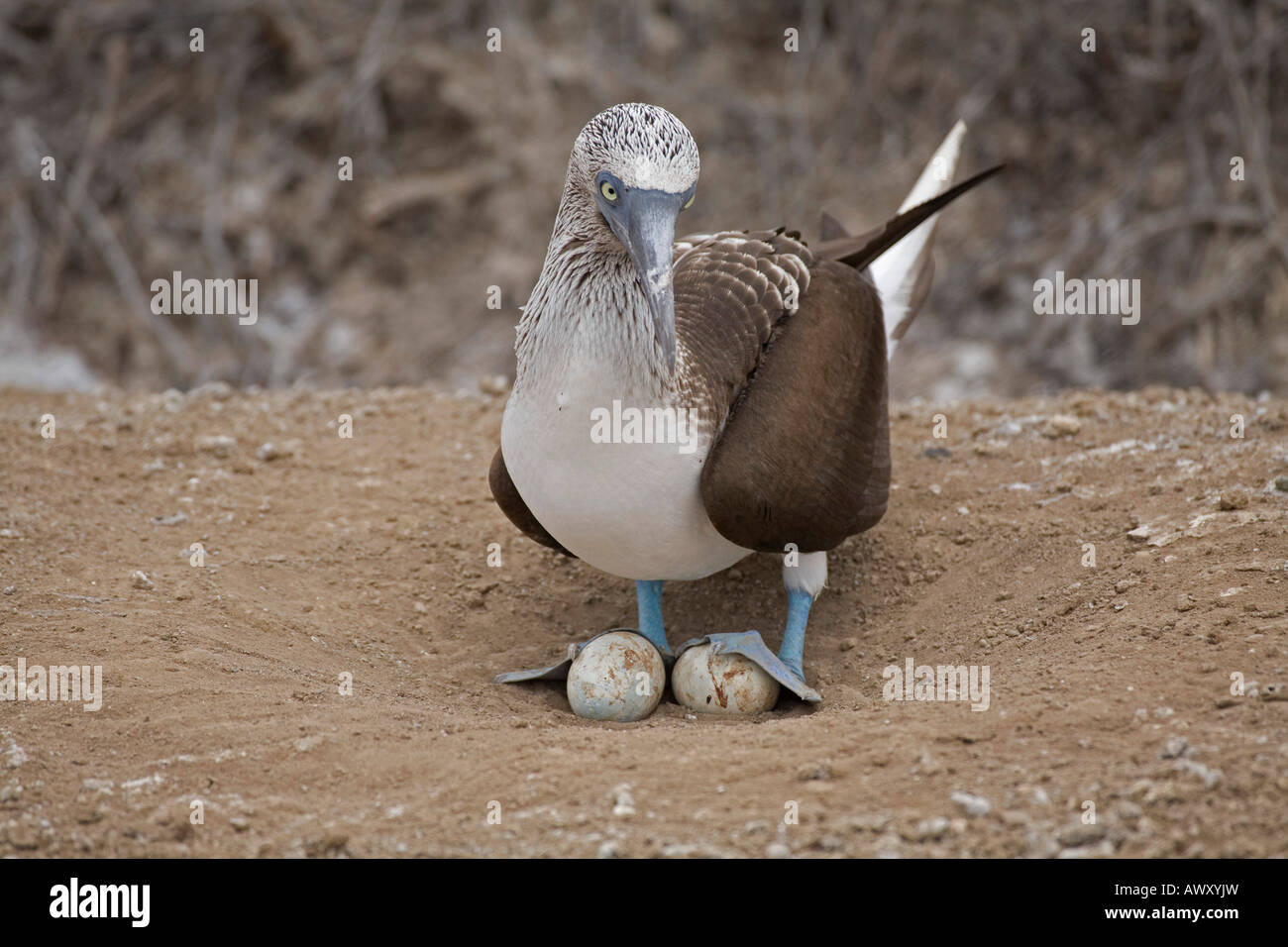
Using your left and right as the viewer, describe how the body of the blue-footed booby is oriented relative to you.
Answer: facing the viewer and to the left of the viewer
